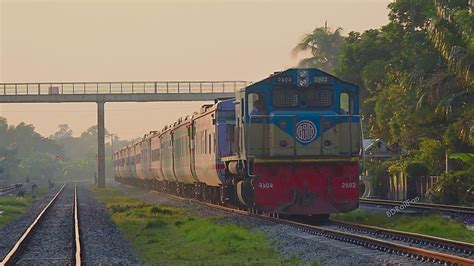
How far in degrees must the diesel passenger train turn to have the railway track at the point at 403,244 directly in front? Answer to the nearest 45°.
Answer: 0° — it already faces it

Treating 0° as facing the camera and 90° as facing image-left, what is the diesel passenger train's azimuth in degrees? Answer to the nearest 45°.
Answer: approximately 0°

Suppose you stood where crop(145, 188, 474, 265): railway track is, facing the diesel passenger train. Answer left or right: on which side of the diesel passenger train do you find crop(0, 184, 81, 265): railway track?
left

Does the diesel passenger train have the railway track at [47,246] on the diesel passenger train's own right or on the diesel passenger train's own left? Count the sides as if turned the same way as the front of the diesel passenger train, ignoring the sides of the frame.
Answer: on the diesel passenger train's own right

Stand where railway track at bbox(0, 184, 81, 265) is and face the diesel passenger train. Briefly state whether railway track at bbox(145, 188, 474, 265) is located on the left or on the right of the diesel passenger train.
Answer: right
